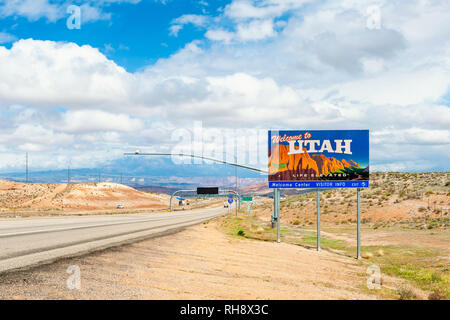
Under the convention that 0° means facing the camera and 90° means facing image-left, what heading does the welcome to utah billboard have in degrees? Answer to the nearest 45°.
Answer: approximately 0°

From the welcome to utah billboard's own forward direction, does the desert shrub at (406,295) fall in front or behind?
in front
